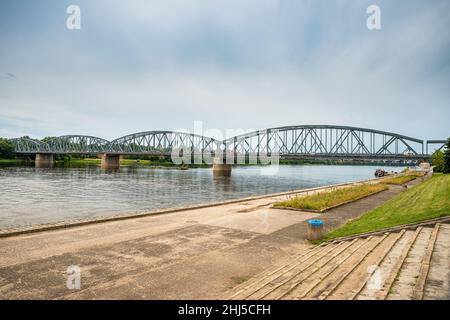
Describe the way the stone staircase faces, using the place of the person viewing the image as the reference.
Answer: facing to the left of the viewer
